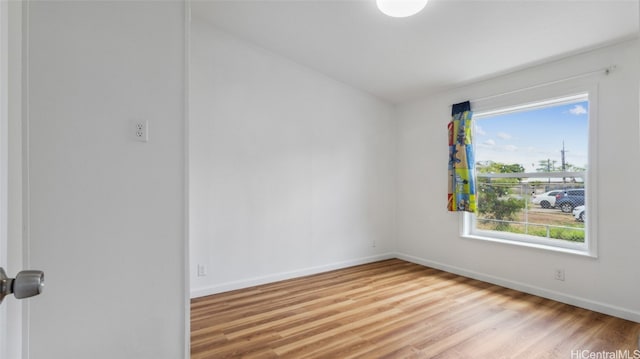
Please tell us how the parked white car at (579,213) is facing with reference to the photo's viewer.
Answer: facing the viewer and to the left of the viewer

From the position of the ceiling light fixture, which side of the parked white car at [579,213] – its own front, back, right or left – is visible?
front
